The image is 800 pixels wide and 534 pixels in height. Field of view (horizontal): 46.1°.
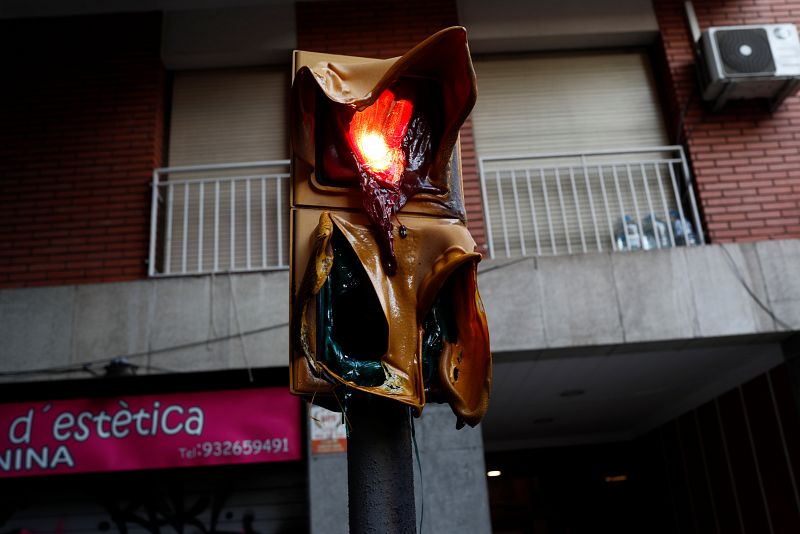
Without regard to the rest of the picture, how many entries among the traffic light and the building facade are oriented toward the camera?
2

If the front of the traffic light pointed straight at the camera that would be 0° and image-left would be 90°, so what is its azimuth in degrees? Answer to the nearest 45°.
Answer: approximately 0°

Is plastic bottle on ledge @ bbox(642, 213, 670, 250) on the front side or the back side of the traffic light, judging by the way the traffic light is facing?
on the back side

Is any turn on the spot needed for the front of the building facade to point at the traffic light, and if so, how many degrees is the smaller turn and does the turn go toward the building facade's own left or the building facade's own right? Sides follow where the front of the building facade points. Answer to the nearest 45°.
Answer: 0° — it already faces it

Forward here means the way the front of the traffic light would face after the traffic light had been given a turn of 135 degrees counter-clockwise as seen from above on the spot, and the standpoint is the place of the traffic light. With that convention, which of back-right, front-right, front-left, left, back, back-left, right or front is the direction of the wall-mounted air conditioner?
front
